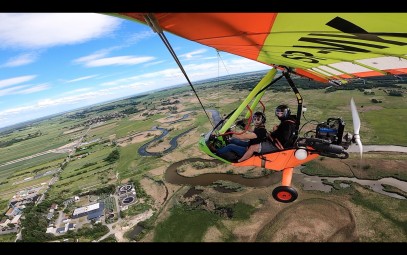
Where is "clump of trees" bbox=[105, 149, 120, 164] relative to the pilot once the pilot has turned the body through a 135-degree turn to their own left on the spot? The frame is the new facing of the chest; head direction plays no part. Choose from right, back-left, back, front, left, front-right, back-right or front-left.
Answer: back

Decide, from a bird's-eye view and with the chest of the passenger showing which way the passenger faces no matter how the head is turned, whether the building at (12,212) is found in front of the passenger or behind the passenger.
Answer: in front

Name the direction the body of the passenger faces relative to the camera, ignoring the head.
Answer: to the viewer's left

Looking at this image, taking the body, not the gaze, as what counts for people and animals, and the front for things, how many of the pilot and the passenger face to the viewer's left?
2

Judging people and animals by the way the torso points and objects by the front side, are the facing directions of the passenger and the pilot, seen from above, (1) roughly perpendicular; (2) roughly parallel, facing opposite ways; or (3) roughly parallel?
roughly parallel

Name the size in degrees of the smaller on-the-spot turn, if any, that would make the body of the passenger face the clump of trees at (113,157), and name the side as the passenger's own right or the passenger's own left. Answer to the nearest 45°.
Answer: approximately 45° to the passenger's own right

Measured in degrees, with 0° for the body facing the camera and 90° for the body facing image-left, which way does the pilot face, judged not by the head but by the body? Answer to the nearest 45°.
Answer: approximately 90°

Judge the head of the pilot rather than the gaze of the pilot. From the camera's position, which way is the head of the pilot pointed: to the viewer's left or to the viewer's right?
to the viewer's left
